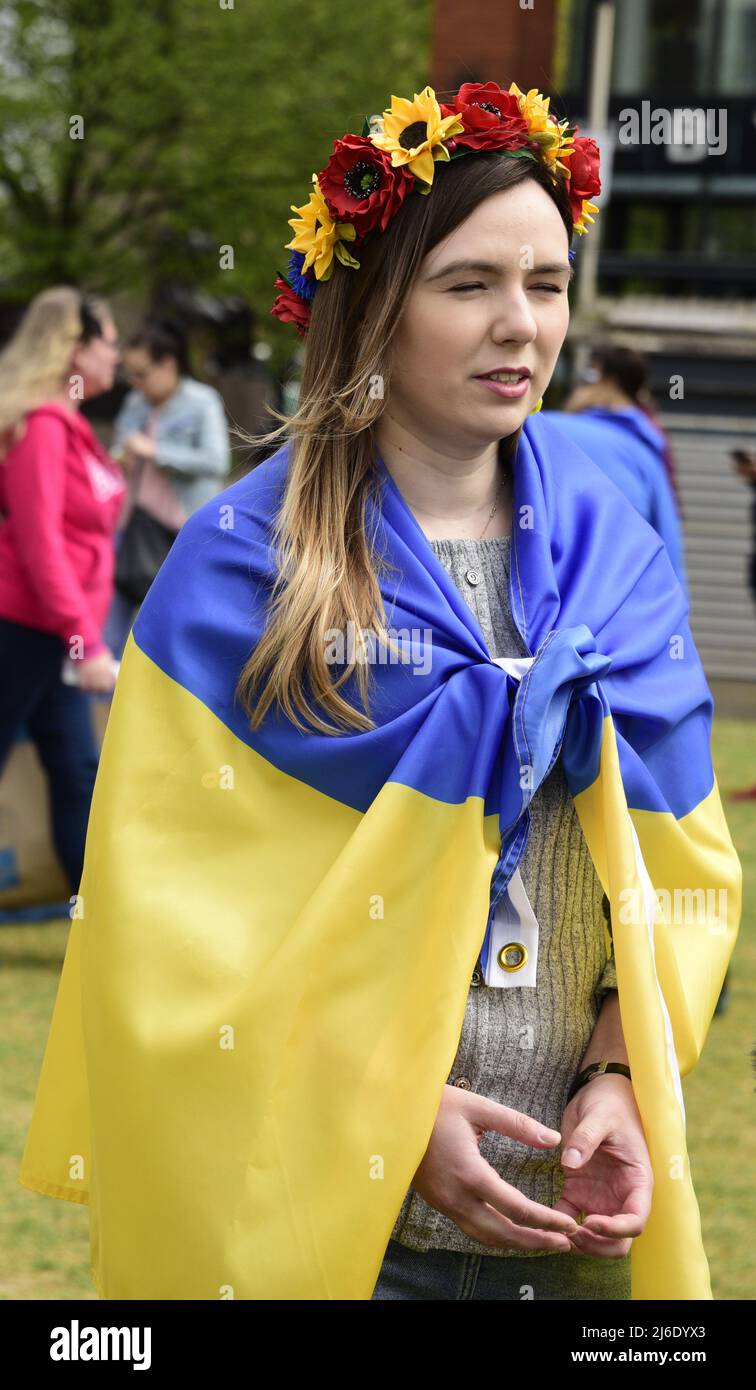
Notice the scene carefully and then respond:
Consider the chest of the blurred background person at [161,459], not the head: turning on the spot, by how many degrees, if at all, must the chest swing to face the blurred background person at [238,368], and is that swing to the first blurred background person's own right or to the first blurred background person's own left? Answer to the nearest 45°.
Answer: approximately 135° to the first blurred background person's own right

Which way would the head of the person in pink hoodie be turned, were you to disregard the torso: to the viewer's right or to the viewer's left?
to the viewer's right

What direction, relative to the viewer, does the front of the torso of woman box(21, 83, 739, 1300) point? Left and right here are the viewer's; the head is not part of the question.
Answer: facing the viewer and to the right of the viewer

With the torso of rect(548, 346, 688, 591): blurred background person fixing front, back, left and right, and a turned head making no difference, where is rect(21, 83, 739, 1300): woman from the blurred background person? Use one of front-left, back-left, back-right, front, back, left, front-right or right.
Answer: back-left

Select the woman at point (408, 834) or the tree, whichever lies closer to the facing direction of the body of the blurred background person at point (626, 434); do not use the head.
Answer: the tree

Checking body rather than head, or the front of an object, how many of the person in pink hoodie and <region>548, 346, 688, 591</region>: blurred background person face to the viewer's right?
1

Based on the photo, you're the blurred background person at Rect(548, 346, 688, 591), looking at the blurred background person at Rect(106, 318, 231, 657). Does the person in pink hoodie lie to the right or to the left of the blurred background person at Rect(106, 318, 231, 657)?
left

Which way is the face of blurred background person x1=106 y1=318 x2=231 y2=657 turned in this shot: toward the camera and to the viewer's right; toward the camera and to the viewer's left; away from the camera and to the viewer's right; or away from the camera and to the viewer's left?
toward the camera and to the viewer's left

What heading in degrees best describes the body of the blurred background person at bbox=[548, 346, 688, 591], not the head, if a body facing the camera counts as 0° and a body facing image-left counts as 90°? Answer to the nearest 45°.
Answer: approximately 135°

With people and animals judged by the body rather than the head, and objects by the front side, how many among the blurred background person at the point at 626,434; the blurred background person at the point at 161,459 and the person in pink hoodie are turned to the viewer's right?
1

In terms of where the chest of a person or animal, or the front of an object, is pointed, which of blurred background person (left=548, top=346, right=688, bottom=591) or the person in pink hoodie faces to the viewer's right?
the person in pink hoodie

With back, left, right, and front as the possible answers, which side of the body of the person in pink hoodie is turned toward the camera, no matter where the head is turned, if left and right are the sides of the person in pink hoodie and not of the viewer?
right

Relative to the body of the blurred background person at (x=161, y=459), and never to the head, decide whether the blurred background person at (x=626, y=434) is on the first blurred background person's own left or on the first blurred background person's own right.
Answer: on the first blurred background person's own left

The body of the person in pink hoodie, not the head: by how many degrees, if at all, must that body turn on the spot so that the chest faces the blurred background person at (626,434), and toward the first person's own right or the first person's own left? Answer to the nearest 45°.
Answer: approximately 45° to the first person's own right

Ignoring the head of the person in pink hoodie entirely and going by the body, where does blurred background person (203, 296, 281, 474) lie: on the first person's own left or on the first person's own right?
on the first person's own left

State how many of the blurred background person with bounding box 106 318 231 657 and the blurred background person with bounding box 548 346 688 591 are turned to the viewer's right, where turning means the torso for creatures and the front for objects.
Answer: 0
